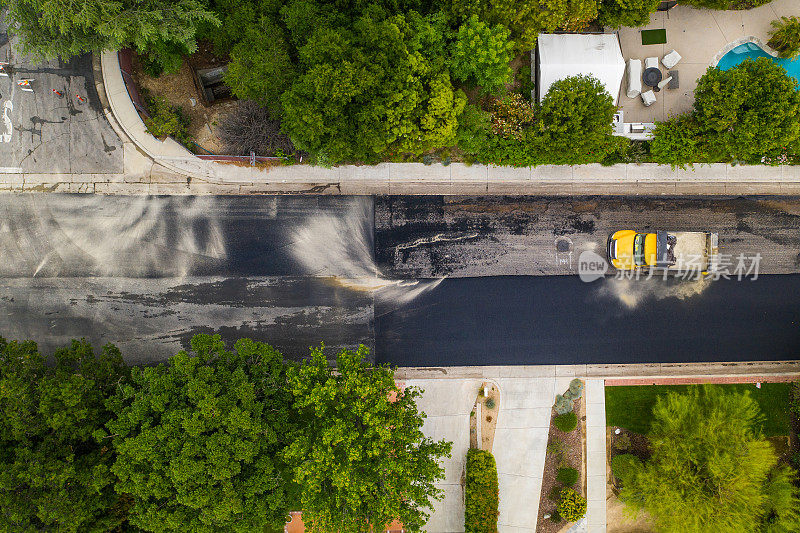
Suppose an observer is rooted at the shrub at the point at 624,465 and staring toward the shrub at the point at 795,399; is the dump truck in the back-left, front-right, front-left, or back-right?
front-left

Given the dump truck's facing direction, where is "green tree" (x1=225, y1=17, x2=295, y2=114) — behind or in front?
in front

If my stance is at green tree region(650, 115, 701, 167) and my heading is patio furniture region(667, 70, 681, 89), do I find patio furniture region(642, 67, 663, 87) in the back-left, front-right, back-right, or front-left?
front-left

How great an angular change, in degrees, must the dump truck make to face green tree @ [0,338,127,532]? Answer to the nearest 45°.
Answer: approximately 45° to its left

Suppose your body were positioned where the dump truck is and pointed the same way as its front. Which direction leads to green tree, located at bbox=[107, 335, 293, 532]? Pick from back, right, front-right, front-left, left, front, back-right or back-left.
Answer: front-left

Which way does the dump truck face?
to the viewer's left
